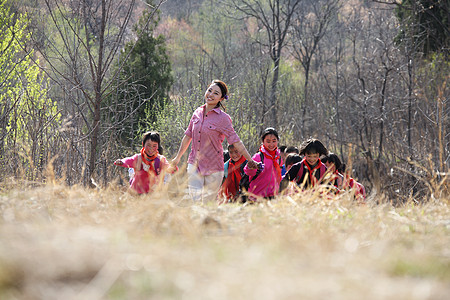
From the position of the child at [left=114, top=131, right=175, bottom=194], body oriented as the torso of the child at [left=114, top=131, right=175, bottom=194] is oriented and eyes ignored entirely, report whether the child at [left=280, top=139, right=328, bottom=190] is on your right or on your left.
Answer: on your left

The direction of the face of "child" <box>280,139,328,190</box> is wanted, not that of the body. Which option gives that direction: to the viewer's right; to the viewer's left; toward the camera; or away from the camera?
toward the camera

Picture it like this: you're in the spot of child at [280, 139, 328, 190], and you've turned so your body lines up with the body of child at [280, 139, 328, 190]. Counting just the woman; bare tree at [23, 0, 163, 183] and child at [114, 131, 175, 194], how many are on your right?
3

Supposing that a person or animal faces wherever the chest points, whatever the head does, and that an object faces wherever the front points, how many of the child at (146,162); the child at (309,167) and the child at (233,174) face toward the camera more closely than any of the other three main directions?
3

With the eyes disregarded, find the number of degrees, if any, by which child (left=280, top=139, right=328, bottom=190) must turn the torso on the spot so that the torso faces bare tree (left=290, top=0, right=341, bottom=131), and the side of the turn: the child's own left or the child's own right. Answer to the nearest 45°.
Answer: approximately 180°

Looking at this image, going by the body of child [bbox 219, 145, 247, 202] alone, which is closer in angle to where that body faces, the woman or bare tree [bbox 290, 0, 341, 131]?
the woman

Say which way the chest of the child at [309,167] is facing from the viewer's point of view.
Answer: toward the camera

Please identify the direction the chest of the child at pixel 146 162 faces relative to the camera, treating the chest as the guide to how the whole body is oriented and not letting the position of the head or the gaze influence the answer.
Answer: toward the camera

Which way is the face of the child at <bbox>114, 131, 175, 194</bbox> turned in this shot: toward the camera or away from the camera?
toward the camera

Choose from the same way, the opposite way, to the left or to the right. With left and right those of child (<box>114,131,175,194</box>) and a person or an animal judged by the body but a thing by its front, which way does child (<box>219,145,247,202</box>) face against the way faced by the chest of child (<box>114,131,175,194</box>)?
the same way

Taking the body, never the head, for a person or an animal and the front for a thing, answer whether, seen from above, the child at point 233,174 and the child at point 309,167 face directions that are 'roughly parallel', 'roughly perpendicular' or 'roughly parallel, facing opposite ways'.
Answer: roughly parallel

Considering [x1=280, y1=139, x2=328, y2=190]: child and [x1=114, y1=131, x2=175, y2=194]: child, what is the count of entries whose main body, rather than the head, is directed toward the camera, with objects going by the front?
2

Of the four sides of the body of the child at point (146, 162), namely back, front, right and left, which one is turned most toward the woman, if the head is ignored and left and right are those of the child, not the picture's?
left

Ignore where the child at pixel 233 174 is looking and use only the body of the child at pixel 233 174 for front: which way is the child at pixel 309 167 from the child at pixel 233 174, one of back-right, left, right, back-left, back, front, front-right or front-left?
front-left
